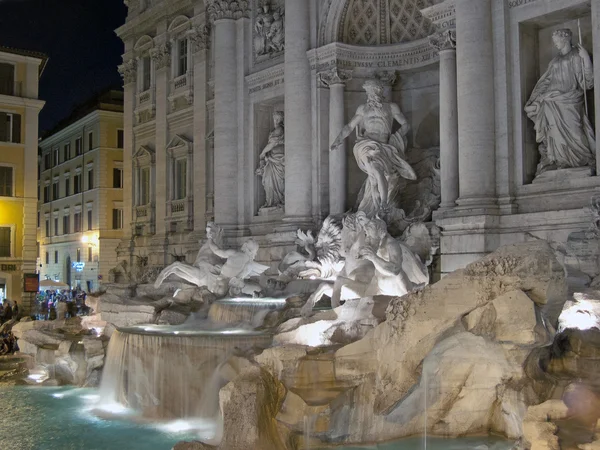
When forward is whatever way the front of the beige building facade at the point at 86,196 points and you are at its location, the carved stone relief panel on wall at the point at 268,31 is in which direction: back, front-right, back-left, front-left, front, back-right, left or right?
front-left

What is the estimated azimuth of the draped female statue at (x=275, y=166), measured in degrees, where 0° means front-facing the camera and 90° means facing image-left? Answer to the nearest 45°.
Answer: approximately 45°

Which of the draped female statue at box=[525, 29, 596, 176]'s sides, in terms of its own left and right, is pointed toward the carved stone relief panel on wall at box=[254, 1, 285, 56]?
right

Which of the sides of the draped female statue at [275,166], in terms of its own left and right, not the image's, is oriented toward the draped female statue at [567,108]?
left

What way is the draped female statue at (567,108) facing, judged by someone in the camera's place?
facing the viewer and to the left of the viewer

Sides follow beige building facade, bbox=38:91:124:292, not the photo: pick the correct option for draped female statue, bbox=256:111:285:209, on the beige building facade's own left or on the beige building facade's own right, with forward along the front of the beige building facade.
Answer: on the beige building facade's own left

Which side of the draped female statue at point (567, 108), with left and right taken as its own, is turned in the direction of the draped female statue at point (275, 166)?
right

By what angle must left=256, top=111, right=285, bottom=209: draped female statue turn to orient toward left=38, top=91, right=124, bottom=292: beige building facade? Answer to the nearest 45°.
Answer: approximately 90° to its right
